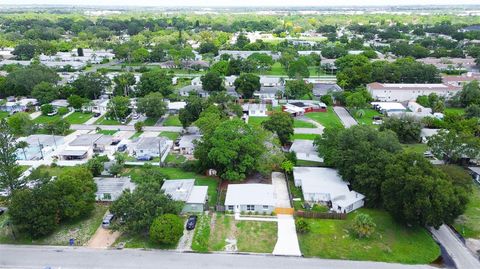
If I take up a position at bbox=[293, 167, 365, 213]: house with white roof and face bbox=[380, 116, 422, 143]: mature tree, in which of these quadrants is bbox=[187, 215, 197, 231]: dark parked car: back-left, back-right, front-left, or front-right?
back-left

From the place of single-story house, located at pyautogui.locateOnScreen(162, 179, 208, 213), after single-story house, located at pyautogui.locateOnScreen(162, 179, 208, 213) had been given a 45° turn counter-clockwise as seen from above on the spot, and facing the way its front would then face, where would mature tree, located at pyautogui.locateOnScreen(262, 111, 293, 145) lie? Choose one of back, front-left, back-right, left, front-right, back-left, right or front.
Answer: left

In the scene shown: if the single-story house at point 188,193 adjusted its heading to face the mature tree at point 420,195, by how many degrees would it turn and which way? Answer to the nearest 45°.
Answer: approximately 45° to its left

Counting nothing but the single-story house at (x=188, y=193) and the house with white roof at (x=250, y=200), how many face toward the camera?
2

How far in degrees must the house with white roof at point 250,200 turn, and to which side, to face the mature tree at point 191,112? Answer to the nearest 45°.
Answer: approximately 180°

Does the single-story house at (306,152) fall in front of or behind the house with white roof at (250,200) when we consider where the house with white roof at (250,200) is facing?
behind

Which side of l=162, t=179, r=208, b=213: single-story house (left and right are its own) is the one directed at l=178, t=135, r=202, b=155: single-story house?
back

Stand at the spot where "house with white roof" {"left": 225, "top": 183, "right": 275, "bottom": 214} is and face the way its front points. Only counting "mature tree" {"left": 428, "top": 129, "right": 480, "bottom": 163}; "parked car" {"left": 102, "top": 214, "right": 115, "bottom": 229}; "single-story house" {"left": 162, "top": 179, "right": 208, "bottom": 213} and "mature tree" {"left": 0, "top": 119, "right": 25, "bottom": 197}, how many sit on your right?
3

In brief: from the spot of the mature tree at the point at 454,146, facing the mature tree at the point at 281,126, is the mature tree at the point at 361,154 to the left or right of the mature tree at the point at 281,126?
left

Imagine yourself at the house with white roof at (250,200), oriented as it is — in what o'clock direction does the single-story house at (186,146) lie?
The single-story house is roughly at 5 o'clock from the house with white roof.

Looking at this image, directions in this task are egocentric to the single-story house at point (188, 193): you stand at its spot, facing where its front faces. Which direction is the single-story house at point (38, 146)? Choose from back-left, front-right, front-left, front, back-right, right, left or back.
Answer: back-right

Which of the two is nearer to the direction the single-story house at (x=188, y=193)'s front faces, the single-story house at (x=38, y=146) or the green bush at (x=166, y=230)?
the green bush

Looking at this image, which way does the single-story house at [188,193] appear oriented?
toward the camera

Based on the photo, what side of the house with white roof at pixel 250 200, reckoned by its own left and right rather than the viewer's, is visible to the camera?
front
